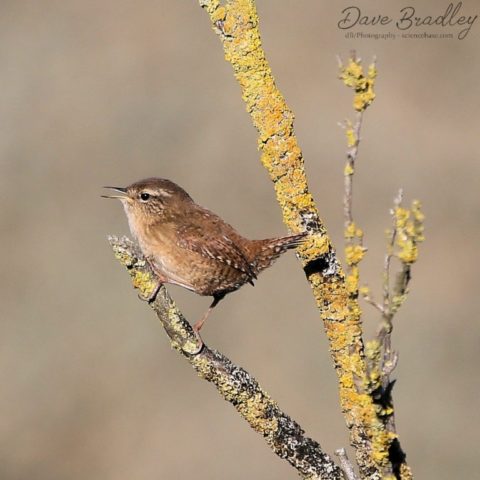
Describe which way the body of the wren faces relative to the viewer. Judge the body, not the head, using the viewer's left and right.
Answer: facing to the left of the viewer
